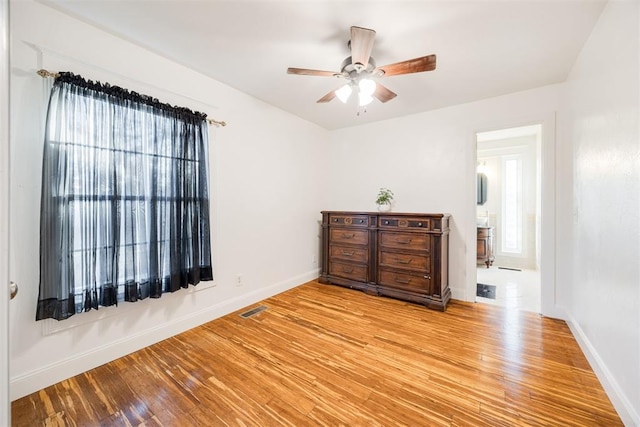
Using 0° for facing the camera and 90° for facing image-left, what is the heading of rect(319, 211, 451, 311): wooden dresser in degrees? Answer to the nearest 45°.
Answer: approximately 45°

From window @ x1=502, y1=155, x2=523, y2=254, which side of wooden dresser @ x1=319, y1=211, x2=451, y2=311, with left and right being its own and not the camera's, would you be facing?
back

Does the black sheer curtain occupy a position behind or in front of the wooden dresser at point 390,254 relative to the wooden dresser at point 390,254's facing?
in front
